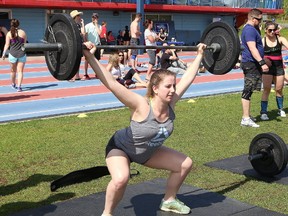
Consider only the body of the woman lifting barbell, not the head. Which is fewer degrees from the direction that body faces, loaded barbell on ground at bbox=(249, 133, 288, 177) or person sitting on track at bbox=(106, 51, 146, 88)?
the loaded barbell on ground

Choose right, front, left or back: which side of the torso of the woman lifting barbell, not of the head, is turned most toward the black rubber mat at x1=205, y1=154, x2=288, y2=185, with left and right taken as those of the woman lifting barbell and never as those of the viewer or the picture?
left
